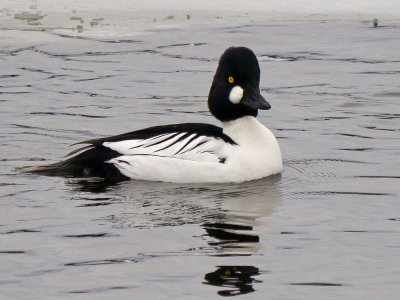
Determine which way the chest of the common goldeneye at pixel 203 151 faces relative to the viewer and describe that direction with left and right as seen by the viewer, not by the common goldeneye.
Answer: facing to the right of the viewer
